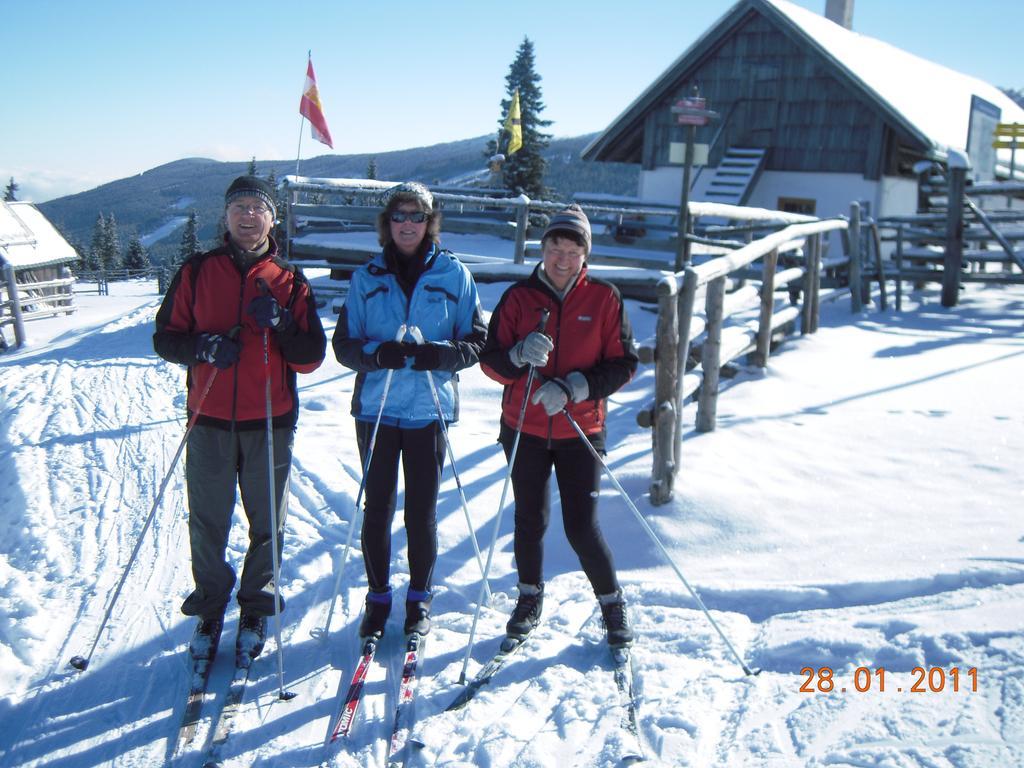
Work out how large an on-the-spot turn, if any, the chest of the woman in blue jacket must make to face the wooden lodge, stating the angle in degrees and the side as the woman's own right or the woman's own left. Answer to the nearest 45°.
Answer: approximately 135° to the woman's own left

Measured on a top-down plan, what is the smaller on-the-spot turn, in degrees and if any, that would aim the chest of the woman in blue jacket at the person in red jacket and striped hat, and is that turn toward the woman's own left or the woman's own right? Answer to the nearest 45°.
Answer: approximately 90° to the woman's own left

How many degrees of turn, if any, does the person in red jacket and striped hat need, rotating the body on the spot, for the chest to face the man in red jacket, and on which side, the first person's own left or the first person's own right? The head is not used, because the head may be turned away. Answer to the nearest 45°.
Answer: approximately 90° to the first person's own right

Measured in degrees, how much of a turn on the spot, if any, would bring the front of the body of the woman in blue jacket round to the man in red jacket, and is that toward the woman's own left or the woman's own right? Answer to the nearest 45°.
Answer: approximately 90° to the woman's own right

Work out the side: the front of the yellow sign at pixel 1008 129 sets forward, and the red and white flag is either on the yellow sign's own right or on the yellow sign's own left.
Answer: on the yellow sign's own right

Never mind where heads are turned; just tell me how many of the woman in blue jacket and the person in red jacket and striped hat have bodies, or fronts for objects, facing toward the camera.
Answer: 2

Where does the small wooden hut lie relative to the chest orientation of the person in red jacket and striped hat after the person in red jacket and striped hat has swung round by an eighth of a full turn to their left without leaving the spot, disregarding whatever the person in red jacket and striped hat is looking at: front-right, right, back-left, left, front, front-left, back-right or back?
back

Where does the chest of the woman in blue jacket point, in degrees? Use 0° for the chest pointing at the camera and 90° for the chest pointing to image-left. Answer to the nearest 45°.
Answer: approximately 0°
